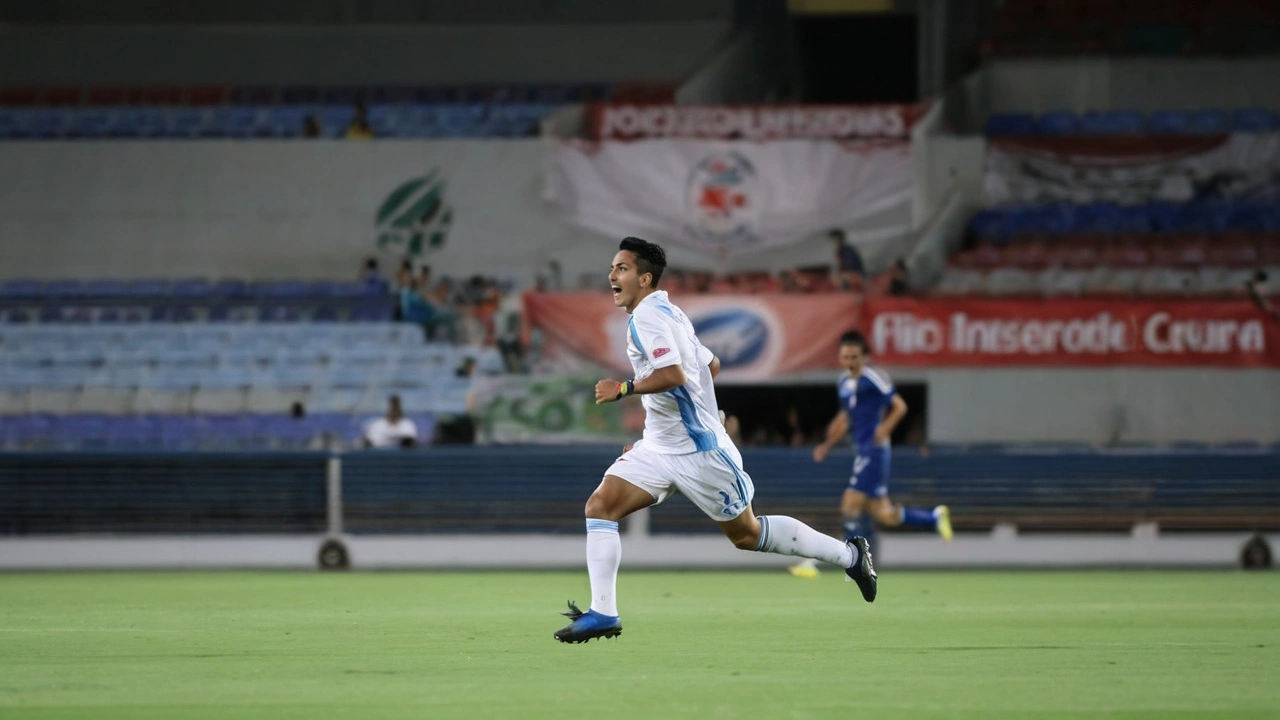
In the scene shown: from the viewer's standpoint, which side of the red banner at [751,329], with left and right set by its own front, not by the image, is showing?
front

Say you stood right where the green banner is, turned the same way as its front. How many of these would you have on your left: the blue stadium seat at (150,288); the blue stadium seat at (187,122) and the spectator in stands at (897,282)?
1

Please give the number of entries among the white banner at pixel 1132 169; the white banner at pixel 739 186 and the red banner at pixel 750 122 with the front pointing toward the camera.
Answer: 3

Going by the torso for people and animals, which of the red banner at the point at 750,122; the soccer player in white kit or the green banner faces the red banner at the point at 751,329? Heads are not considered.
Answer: the red banner at the point at 750,122

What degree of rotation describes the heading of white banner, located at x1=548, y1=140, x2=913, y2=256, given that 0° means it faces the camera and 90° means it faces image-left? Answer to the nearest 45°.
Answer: approximately 0°

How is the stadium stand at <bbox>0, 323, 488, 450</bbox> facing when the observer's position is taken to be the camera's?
facing the viewer

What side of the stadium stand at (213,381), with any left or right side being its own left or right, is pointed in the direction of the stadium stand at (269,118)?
back

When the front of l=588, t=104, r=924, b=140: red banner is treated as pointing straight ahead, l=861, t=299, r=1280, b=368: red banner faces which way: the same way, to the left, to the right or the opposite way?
the same way

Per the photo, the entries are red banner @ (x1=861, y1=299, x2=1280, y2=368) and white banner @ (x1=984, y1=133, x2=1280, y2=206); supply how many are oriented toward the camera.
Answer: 2

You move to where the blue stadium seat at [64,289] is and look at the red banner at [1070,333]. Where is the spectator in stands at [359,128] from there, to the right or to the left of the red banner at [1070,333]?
left

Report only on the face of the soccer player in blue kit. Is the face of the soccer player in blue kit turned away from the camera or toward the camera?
toward the camera

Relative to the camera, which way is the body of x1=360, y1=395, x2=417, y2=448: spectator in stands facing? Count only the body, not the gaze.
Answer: toward the camera

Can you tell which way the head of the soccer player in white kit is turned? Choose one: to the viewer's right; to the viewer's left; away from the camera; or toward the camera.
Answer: to the viewer's left

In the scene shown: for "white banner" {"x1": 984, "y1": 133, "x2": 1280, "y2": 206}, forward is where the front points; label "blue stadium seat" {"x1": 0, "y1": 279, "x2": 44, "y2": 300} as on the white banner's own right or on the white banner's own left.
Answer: on the white banner's own right

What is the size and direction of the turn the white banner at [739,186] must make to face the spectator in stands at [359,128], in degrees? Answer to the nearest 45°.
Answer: approximately 90° to its right

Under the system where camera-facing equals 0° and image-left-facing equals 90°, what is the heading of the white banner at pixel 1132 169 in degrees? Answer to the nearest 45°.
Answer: approximately 0°

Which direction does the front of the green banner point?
toward the camera

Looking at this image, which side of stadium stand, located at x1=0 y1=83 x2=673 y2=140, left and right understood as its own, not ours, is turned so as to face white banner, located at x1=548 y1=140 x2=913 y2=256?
left
